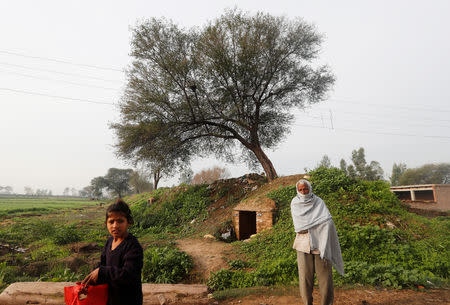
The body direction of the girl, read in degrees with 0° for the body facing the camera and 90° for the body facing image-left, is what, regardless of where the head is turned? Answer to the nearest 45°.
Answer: approximately 45°

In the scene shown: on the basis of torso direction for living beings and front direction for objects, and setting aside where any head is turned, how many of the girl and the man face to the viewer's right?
0

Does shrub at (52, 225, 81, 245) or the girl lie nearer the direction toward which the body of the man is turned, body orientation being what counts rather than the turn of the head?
the girl

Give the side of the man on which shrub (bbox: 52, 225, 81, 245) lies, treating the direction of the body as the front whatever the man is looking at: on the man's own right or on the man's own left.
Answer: on the man's own right

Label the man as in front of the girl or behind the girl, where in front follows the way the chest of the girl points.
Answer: behind

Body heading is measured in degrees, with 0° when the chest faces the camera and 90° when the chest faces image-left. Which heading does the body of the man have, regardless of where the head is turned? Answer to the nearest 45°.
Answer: approximately 0°

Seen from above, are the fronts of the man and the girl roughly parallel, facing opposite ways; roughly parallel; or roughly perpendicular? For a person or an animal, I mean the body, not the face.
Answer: roughly parallel

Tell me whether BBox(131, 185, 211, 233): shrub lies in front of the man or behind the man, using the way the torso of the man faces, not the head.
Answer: behind

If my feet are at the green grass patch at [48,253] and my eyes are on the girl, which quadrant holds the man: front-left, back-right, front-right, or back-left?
front-left

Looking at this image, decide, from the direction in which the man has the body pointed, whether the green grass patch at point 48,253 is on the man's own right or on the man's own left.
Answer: on the man's own right
